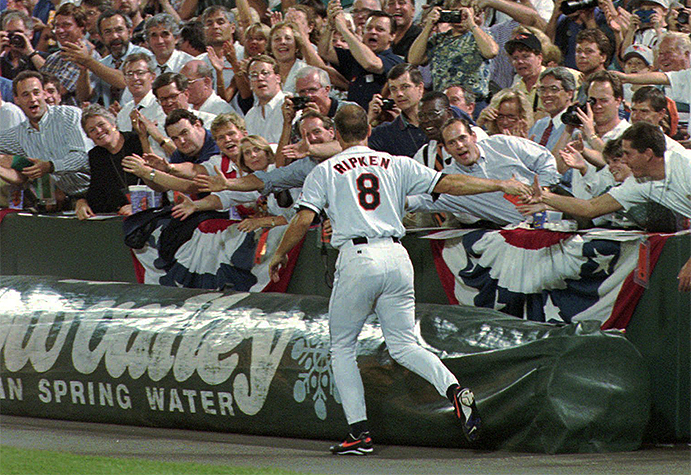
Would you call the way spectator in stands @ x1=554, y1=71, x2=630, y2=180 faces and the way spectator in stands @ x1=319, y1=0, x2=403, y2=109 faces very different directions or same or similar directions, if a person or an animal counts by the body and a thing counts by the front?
same or similar directions

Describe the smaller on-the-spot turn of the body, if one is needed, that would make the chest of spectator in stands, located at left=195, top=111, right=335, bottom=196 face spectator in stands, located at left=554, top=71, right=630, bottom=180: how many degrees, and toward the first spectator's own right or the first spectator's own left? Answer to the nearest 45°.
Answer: approximately 135° to the first spectator's own left

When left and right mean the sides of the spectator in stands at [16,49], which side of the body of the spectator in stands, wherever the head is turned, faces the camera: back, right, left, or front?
front

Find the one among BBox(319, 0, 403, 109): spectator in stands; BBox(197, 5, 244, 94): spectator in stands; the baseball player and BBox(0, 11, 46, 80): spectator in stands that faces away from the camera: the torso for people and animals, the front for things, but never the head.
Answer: the baseball player

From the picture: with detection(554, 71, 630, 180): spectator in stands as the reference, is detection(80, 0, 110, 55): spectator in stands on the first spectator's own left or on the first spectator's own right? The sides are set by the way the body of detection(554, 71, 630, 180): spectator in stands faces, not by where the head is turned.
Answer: on the first spectator's own right

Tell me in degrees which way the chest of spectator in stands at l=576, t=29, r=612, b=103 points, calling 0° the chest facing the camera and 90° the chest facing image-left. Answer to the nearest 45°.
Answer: approximately 45°

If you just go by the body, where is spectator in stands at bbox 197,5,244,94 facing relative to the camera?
toward the camera

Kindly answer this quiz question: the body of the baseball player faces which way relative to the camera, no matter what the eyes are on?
away from the camera

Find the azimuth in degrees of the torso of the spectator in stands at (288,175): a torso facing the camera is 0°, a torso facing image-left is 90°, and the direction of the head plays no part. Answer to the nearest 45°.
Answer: approximately 45°

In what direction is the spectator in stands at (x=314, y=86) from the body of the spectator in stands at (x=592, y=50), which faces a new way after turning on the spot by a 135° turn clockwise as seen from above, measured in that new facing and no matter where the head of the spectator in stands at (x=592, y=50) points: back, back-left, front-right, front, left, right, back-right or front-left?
left

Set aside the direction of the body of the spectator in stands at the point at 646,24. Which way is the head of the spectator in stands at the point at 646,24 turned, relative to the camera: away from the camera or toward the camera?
toward the camera

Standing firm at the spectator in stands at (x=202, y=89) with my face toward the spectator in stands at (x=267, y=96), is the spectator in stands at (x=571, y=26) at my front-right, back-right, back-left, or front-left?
front-left

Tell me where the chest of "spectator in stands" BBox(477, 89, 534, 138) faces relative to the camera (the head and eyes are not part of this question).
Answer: toward the camera

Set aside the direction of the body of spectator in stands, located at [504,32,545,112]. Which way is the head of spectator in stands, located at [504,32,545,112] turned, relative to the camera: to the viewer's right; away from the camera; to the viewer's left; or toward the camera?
toward the camera

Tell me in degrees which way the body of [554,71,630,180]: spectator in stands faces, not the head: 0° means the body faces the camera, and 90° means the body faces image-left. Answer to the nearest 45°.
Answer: approximately 45°

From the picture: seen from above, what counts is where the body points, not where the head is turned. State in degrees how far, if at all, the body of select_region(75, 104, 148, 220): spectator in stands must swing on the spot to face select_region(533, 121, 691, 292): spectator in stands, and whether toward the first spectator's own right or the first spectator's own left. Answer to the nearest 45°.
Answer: approximately 45° to the first spectator's own left
